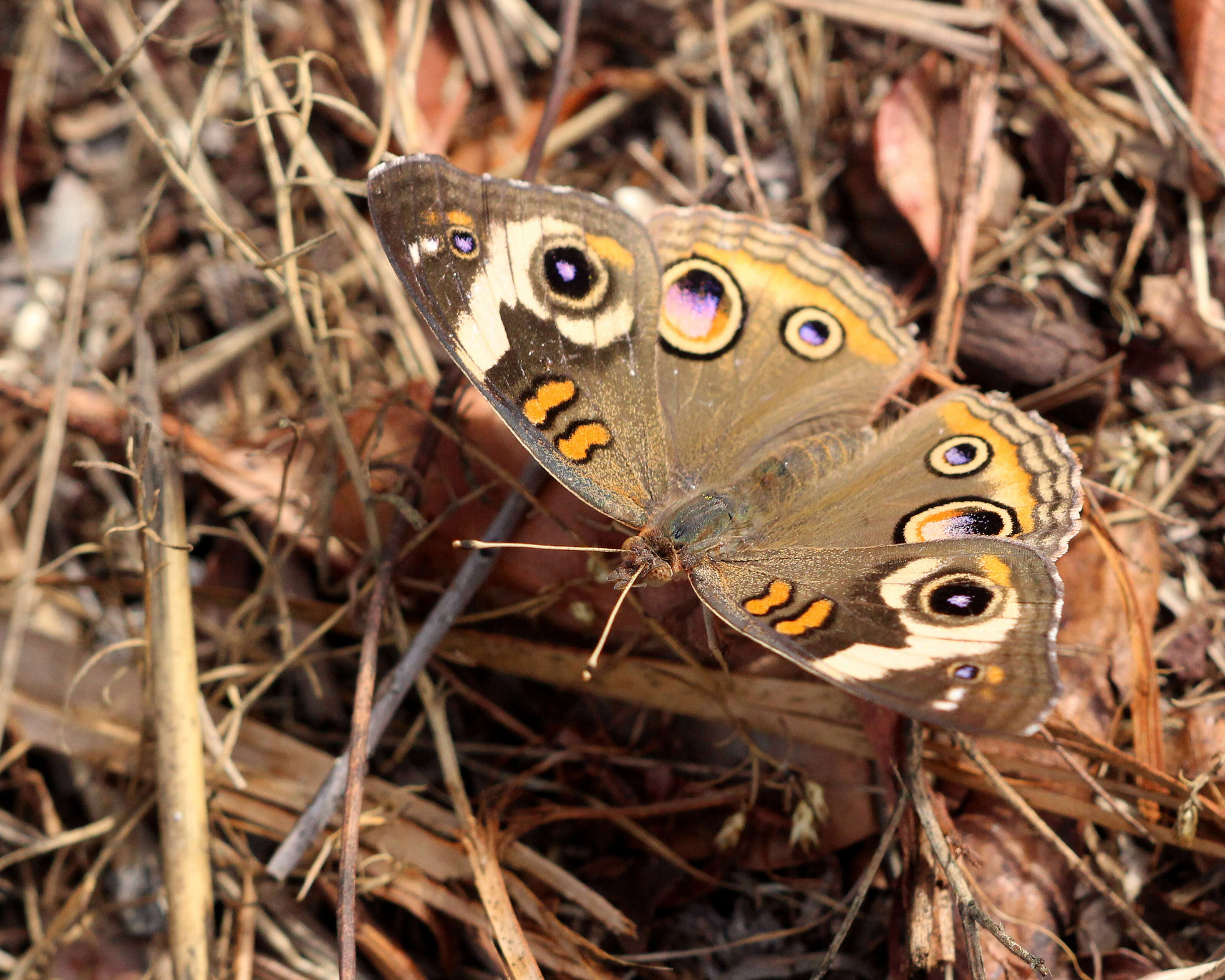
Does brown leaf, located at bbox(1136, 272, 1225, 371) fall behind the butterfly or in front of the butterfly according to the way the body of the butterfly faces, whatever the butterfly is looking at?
behind

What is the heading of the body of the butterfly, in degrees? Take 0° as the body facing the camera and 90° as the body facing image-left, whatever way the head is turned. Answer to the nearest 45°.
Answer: approximately 45°

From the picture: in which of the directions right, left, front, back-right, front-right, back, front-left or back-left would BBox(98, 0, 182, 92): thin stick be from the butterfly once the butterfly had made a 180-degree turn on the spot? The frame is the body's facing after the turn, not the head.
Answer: back-left

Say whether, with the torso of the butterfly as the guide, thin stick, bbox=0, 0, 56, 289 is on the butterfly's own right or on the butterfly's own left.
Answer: on the butterfly's own right
